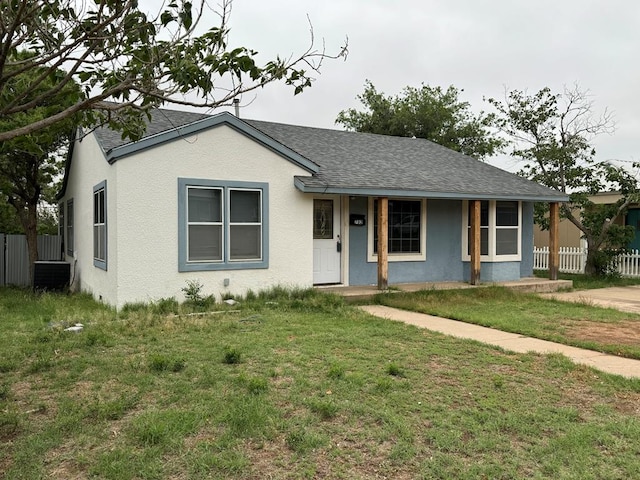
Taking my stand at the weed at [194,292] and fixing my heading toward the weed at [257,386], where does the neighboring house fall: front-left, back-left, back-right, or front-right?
back-left

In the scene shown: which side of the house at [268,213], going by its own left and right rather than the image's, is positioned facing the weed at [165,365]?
front

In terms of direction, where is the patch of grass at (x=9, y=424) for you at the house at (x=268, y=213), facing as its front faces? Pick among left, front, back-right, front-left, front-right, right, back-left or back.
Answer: front

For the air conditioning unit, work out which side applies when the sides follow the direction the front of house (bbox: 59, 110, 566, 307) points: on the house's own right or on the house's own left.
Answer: on the house's own right

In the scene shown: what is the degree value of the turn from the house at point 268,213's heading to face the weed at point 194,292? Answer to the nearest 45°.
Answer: approximately 45° to its right

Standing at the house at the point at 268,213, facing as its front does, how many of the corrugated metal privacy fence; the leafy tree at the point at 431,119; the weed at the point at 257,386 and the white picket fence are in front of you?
1

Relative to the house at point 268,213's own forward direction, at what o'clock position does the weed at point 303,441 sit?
The weed is roughly at 12 o'clock from the house.

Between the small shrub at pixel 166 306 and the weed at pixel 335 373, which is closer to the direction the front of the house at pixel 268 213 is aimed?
the weed

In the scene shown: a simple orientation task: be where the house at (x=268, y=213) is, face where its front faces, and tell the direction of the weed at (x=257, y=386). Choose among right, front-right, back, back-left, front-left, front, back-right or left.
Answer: front

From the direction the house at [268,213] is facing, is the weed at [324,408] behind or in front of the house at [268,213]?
in front

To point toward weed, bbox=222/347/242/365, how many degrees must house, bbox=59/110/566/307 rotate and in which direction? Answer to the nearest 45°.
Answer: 0° — it already faces it

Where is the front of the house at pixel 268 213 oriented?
toward the camera

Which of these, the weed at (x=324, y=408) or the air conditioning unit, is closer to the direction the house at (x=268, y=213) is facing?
the weed

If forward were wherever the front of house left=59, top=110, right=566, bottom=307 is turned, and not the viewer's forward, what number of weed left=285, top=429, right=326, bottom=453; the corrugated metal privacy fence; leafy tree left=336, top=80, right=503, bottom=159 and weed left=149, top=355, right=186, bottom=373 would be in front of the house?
2

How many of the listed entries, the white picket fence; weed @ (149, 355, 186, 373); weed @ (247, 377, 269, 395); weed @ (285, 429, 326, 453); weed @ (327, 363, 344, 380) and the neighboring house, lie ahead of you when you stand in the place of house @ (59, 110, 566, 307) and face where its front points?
4

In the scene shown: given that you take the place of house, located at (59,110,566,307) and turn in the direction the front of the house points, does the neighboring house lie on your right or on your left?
on your left

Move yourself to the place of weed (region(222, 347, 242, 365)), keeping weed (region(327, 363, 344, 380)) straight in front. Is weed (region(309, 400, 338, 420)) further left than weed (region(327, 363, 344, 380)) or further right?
right

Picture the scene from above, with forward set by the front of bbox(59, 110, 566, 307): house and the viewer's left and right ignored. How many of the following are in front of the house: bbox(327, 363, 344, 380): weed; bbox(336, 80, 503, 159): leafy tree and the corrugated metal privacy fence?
1
